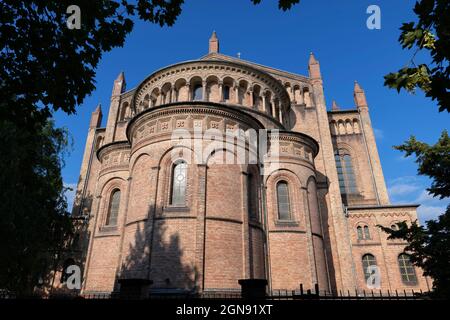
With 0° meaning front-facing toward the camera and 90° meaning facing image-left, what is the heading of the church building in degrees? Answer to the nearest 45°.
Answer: approximately 180°
